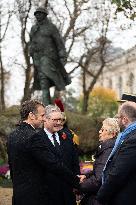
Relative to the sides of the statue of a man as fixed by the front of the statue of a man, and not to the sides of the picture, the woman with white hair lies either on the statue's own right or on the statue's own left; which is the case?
on the statue's own left

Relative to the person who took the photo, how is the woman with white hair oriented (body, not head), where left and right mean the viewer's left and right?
facing to the left of the viewer

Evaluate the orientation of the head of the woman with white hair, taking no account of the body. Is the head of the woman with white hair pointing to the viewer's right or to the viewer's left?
to the viewer's left

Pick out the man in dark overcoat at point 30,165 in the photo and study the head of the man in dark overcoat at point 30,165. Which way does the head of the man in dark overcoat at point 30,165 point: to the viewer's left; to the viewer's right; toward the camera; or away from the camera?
to the viewer's right
